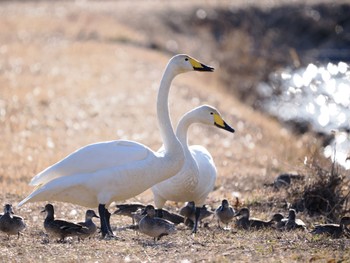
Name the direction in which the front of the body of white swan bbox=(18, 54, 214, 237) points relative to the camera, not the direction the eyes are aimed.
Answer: to the viewer's right

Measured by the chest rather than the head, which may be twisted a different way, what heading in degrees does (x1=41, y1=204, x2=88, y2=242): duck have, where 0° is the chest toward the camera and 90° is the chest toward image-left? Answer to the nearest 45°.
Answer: approximately 90°

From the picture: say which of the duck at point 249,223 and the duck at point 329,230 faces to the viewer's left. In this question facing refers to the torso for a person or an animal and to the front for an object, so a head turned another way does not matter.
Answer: the duck at point 249,223

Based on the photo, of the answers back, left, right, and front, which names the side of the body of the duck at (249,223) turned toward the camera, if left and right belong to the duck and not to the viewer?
left

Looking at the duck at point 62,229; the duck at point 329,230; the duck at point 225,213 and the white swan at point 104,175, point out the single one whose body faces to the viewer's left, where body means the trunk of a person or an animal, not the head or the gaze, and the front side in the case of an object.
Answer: the duck at point 62,229

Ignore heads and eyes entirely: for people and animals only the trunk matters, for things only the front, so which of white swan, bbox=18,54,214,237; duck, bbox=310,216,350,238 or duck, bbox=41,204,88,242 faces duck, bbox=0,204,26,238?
duck, bbox=41,204,88,242
